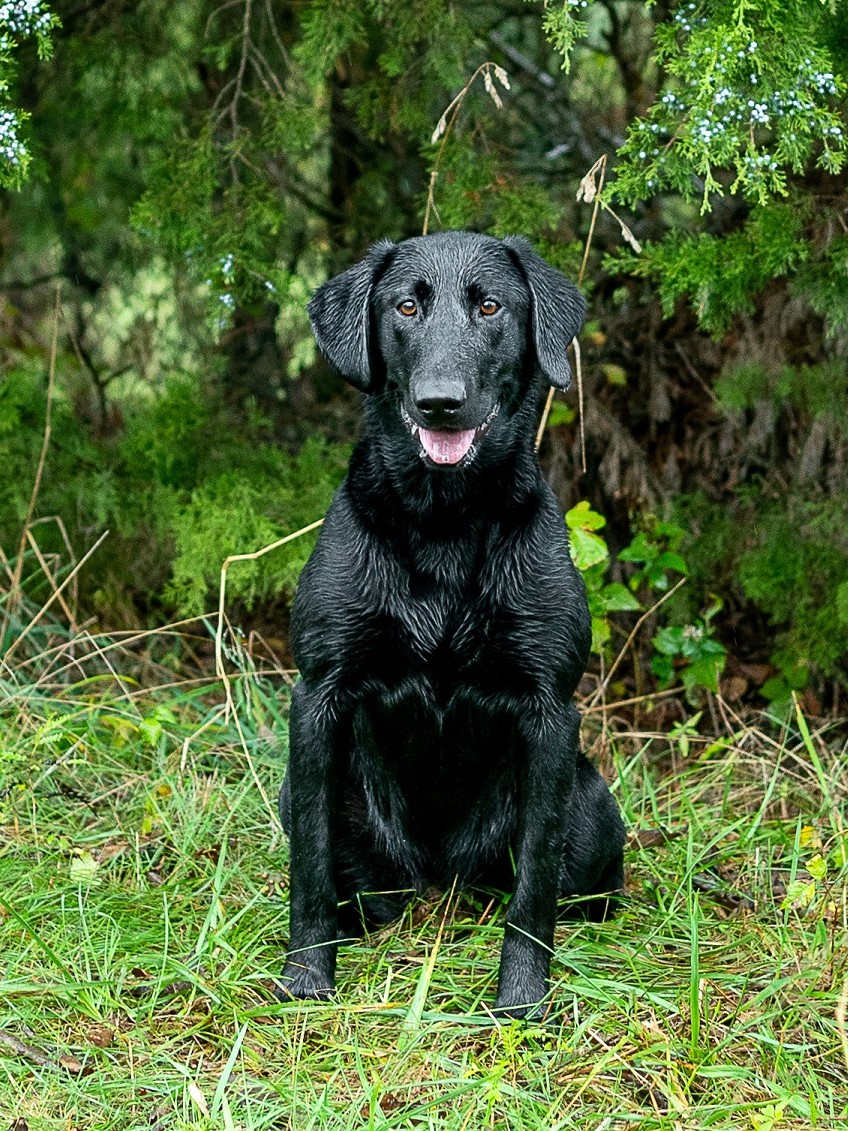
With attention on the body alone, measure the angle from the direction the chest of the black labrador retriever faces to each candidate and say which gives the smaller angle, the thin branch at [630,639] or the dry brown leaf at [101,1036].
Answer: the dry brown leaf

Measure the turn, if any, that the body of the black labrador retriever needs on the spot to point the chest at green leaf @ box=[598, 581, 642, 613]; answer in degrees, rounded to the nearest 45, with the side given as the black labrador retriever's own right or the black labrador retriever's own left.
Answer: approximately 180°

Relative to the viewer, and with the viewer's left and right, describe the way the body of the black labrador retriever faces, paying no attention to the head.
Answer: facing the viewer

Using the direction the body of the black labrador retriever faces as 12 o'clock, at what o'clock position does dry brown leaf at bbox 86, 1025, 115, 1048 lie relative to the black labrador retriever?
The dry brown leaf is roughly at 2 o'clock from the black labrador retriever.

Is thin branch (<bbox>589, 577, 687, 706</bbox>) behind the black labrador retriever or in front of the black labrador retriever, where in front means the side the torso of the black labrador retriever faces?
behind

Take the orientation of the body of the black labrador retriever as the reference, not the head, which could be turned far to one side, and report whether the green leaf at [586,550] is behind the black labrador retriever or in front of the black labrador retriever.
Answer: behind
